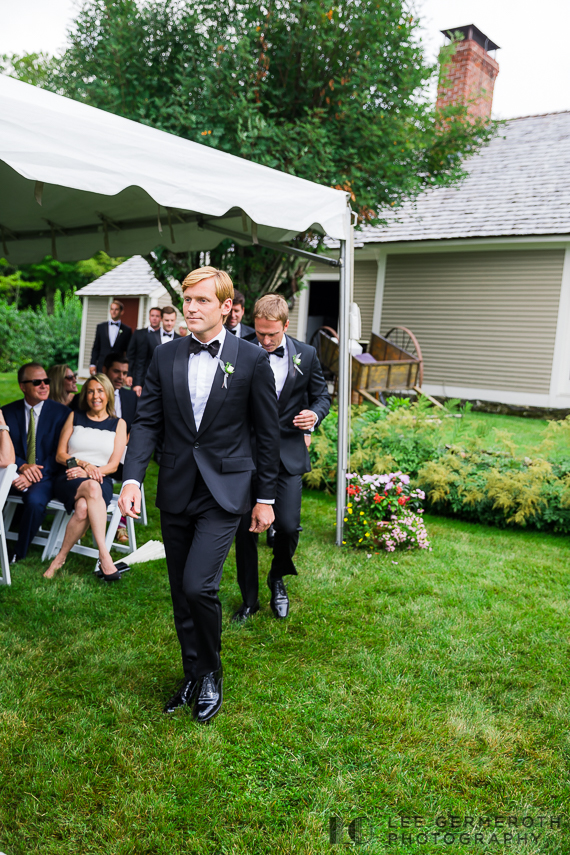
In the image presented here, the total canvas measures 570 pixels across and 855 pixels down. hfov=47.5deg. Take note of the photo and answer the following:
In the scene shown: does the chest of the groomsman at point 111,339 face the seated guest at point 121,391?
yes

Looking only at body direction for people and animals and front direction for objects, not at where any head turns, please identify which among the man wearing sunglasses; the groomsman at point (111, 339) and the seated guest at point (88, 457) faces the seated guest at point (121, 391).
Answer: the groomsman at point (111, 339)

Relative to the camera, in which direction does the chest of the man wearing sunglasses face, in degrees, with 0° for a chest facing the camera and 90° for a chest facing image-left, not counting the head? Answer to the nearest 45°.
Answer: approximately 0°

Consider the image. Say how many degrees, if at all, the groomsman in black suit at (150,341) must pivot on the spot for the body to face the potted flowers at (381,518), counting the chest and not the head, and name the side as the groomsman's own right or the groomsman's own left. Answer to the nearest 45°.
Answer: approximately 45° to the groomsman's own left

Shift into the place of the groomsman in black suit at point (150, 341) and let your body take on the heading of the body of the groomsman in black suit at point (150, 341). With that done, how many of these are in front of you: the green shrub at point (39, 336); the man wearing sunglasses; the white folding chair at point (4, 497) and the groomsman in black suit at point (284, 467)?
3
